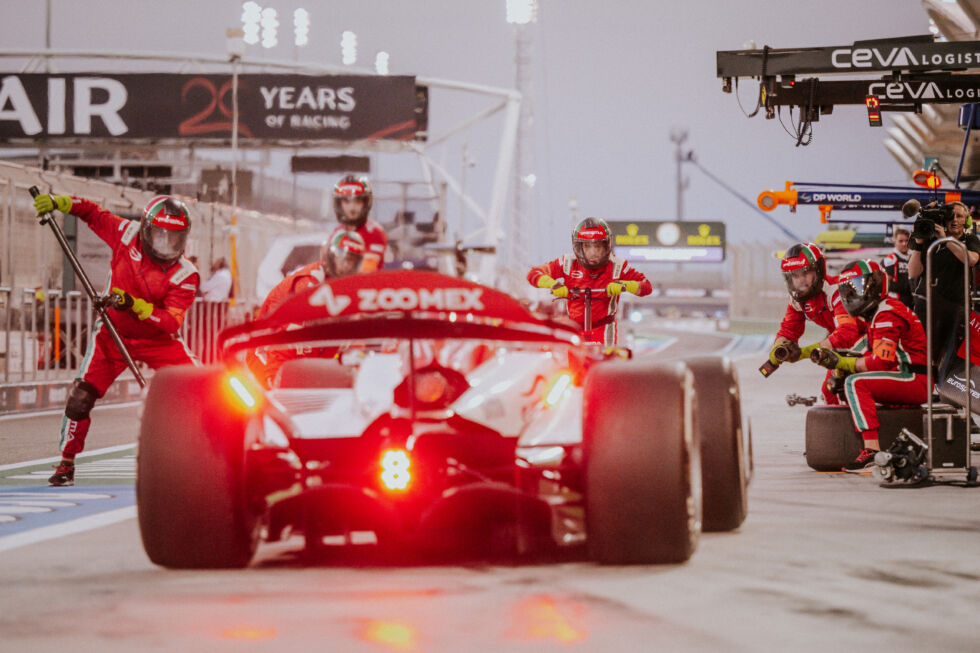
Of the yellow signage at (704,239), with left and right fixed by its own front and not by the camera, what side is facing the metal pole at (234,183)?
front

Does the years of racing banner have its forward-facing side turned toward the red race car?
yes

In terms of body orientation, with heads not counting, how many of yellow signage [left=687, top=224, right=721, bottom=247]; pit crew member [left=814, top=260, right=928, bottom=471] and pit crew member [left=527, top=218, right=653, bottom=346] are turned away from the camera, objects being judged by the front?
0

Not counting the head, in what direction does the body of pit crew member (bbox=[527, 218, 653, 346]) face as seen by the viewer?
toward the camera

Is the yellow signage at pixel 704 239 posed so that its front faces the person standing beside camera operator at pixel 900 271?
yes

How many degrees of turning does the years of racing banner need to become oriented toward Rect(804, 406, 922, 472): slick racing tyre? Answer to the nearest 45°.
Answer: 0° — it already faces it

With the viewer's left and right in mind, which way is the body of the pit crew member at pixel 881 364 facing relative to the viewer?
facing to the left of the viewer

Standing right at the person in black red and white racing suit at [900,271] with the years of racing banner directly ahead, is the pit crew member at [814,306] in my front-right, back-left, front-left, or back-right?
back-left

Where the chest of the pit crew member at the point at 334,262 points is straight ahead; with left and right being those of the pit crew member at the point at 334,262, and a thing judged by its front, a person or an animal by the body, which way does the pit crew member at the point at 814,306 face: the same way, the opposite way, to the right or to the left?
to the right

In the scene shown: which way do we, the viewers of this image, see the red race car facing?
facing away from the viewer

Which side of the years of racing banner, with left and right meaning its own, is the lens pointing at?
front

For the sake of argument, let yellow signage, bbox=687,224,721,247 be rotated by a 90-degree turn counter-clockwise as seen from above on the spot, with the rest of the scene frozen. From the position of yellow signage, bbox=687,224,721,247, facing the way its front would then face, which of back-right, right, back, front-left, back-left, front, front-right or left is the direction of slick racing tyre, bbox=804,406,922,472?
right

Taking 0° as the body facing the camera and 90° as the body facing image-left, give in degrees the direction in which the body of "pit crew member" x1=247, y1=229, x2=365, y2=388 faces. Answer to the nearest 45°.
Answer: approximately 315°

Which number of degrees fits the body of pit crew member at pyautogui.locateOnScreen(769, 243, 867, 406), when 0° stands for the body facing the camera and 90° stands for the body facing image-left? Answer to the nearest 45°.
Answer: approximately 45°
